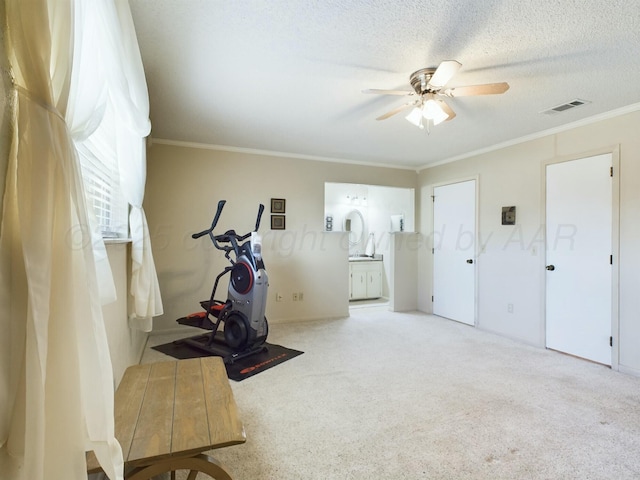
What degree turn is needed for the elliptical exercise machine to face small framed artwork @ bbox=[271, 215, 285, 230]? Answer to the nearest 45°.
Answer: approximately 90° to its left

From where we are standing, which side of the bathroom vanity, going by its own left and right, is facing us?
front

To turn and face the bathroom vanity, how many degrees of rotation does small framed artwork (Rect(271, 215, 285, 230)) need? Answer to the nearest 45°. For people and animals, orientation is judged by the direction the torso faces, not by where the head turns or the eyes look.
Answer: approximately 135° to its left

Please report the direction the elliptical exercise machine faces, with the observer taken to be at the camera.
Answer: facing the viewer and to the right of the viewer

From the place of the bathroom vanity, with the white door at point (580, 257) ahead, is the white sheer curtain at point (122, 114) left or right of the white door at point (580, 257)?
right

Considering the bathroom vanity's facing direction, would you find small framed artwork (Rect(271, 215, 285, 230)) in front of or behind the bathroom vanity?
in front

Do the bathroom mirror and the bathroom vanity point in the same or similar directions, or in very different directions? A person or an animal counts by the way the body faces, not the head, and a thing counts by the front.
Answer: same or similar directions

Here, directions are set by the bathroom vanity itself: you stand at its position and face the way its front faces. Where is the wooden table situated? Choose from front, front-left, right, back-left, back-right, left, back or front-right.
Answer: front

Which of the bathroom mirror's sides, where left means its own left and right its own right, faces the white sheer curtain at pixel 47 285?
front

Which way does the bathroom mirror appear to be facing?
toward the camera

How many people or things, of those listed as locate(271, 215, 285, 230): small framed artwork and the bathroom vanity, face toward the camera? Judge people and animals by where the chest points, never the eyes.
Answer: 2

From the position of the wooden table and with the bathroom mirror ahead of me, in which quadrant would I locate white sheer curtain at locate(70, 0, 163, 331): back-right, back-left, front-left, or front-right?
front-left

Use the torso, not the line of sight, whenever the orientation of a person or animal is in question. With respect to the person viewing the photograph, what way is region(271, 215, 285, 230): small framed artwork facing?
facing the viewer

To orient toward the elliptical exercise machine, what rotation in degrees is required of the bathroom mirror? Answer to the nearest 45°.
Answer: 0° — it already faces it

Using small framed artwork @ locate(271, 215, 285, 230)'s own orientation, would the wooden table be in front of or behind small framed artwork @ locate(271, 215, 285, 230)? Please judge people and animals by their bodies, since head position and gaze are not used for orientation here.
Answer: in front

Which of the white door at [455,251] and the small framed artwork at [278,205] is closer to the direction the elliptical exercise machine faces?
the white door

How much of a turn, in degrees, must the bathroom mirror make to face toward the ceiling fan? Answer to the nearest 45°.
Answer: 0° — it already faces it
